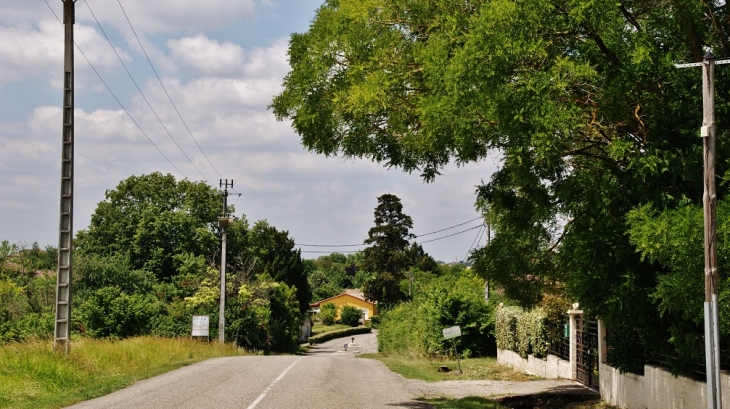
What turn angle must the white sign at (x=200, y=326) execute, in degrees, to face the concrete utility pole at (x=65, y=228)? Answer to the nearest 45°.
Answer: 0° — it already faces it

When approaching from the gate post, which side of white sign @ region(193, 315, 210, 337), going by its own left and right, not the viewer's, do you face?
front

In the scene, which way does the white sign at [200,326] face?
toward the camera

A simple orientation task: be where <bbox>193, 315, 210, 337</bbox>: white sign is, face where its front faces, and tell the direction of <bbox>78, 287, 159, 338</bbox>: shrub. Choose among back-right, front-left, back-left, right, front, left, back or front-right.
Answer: front-right

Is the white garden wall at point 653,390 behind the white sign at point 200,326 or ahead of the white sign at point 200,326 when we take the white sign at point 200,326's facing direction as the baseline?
ahead

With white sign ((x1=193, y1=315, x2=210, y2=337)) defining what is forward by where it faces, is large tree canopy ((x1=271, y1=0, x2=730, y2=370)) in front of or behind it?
in front

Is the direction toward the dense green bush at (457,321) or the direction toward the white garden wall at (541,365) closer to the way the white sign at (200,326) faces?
the white garden wall

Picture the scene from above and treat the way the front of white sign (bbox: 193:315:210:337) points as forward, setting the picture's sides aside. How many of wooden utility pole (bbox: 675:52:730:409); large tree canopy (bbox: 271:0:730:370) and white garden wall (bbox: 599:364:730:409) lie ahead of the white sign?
3

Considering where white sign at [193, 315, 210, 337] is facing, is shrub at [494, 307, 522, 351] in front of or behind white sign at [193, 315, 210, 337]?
in front
